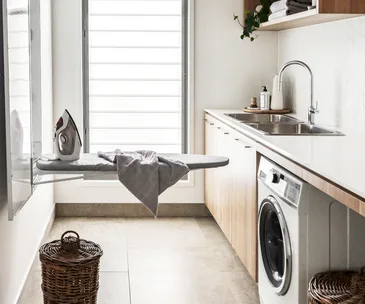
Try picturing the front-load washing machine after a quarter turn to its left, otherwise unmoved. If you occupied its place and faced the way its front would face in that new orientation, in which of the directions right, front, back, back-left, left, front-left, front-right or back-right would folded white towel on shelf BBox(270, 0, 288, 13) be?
back-left

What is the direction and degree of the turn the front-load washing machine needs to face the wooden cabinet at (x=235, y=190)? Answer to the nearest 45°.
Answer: approximately 135° to its right

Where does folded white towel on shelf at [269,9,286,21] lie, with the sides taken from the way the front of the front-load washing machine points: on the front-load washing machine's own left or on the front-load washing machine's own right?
on the front-load washing machine's own right

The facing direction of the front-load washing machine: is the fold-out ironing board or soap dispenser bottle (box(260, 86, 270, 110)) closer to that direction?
the fold-out ironing board

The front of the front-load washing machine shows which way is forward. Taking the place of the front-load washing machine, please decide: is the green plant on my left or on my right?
on my right

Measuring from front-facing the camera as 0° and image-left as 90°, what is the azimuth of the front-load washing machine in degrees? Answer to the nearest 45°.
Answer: approximately 45°
